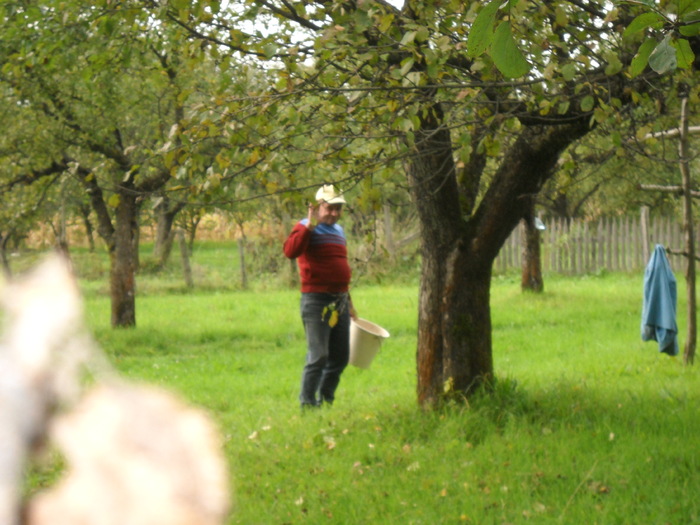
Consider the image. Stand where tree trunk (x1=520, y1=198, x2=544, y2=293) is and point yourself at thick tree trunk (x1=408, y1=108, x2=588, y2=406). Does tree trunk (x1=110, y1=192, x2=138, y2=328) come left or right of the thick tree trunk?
right

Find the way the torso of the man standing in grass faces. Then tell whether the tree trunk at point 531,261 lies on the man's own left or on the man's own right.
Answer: on the man's own left

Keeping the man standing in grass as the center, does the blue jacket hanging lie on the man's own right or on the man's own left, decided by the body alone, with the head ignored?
on the man's own left

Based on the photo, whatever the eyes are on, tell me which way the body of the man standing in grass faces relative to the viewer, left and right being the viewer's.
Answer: facing the viewer and to the right of the viewer

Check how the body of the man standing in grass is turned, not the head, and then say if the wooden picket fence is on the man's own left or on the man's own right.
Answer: on the man's own left

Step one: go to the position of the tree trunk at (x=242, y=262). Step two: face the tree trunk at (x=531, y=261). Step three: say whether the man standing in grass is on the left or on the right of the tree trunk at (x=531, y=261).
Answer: right

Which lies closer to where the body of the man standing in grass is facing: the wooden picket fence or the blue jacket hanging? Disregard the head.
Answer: the blue jacket hanging

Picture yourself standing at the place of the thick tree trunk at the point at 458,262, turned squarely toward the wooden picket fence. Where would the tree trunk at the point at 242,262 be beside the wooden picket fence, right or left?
left

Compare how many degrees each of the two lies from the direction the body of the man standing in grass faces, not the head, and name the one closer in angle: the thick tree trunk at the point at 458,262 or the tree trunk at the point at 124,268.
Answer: the thick tree trunk

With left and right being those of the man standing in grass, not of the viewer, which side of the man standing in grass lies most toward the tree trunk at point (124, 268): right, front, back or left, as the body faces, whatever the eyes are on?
back
